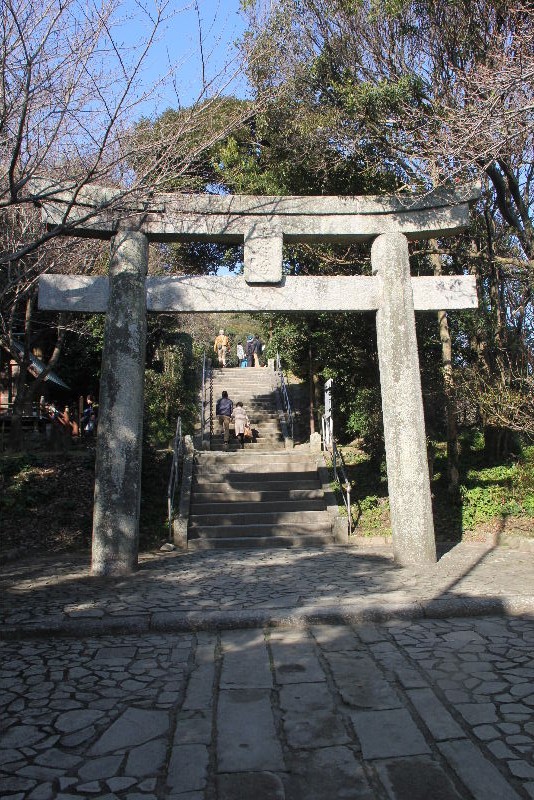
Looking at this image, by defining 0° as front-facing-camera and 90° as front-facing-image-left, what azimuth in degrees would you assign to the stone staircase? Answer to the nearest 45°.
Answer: approximately 0°
